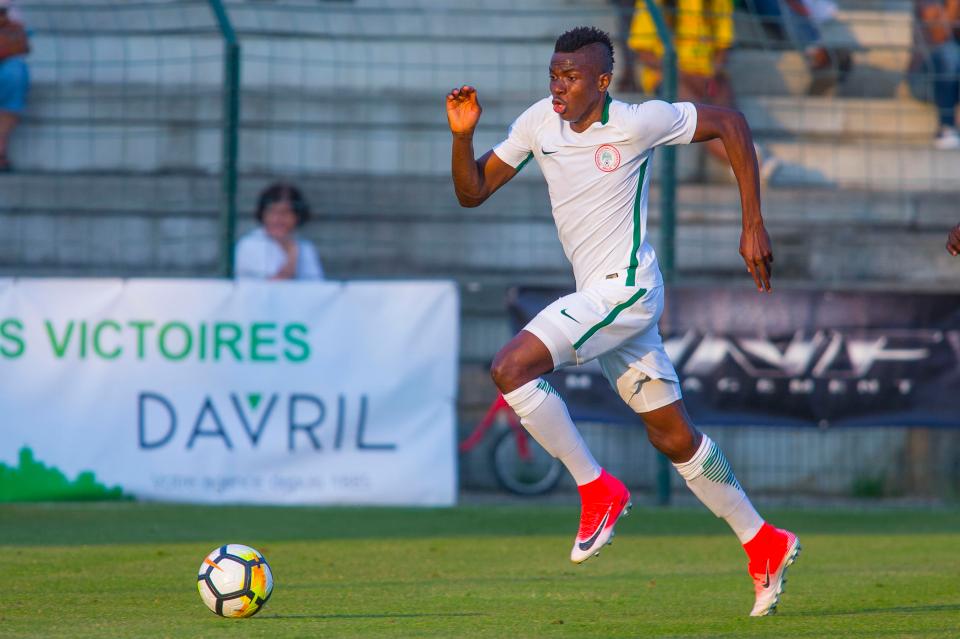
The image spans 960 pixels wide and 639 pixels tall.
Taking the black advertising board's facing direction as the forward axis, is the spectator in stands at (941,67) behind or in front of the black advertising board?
behind

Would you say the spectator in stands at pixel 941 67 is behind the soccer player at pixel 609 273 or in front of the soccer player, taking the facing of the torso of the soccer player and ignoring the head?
behind

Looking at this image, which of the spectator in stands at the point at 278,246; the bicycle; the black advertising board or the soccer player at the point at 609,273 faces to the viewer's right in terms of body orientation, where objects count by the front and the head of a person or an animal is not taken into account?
the bicycle

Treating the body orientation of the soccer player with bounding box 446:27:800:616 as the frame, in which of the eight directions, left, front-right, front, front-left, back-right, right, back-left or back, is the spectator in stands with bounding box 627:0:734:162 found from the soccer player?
back-right

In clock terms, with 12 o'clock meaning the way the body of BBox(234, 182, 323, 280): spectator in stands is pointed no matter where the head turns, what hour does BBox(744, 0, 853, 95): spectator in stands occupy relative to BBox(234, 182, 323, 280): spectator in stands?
BBox(744, 0, 853, 95): spectator in stands is roughly at 8 o'clock from BBox(234, 182, 323, 280): spectator in stands.

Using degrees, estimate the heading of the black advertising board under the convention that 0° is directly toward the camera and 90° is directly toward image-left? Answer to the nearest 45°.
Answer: approximately 0°

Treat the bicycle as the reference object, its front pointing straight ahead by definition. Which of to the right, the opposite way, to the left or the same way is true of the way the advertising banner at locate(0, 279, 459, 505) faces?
to the right

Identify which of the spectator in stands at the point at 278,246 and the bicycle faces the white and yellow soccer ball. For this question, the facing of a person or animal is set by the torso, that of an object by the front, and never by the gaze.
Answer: the spectator in stands
